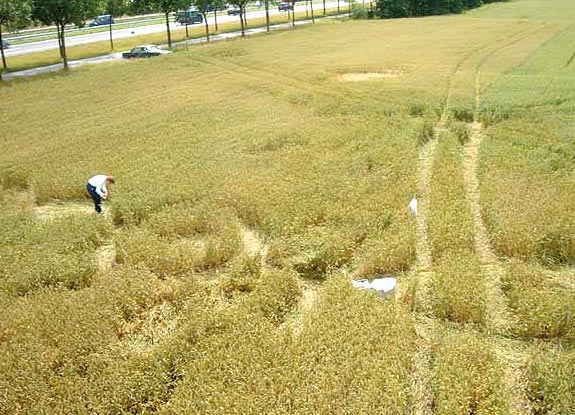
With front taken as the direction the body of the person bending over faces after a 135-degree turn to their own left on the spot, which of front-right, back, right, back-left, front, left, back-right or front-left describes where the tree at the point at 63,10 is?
front-right

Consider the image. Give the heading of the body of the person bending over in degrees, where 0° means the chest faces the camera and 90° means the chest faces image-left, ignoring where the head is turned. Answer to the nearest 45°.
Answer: approximately 270°
